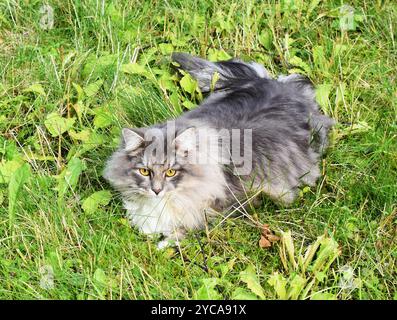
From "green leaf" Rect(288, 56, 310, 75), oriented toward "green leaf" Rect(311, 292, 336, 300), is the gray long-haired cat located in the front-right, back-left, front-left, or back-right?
front-right

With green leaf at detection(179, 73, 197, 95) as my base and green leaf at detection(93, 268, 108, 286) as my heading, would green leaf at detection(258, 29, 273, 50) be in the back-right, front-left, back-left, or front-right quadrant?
back-left

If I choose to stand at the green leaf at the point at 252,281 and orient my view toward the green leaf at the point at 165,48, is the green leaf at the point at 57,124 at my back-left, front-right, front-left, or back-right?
front-left

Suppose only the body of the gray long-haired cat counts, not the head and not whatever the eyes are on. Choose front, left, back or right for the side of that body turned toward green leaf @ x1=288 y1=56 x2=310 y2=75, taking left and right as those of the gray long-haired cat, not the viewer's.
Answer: back

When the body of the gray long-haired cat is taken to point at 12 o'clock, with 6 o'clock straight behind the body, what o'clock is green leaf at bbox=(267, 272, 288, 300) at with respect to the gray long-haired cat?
The green leaf is roughly at 10 o'clock from the gray long-haired cat.

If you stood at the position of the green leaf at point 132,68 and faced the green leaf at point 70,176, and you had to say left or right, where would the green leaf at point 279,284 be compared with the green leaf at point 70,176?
left

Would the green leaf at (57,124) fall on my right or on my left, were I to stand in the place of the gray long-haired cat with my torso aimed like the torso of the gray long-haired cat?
on my right

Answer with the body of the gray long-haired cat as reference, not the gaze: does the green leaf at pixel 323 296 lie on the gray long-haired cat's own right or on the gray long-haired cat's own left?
on the gray long-haired cat's own left

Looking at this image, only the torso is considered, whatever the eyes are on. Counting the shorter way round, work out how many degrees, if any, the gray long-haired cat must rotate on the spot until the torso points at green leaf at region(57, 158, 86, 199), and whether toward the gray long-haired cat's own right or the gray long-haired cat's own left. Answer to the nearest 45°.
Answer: approximately 45° to the gray long-haired cat's own right

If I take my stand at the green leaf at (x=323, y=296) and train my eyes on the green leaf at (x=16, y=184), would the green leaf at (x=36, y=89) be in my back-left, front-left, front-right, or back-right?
front-right

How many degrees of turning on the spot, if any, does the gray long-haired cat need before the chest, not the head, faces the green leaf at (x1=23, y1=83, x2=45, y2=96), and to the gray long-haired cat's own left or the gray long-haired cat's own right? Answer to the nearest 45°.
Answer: approximately 90° to the gray long-haired cat's own right

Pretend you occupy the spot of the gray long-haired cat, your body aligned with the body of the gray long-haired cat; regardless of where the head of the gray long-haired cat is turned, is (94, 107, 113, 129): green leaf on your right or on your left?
on your right

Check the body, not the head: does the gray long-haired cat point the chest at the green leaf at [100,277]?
yes

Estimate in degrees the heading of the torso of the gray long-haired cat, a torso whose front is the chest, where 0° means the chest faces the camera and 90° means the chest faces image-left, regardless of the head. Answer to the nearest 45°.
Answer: approximately 45°

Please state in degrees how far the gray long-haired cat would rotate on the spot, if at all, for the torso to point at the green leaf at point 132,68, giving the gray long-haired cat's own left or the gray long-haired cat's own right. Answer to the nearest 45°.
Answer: approximately 90° to the gray long-haired cat's own right

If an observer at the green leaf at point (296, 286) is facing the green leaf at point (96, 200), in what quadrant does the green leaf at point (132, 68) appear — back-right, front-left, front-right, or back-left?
front-right

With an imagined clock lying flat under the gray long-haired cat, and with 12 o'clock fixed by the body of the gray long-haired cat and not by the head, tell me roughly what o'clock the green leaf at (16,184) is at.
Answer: The green leaf is roughly at 1 o'clock from the gray long-haired cat.

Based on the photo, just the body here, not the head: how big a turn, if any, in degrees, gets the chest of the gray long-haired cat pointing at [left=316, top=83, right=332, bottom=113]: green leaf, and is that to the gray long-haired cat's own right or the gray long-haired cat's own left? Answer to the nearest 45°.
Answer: approximately 180°

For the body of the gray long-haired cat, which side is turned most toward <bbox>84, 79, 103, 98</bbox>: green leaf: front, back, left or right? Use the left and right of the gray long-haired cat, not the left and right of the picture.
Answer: right
